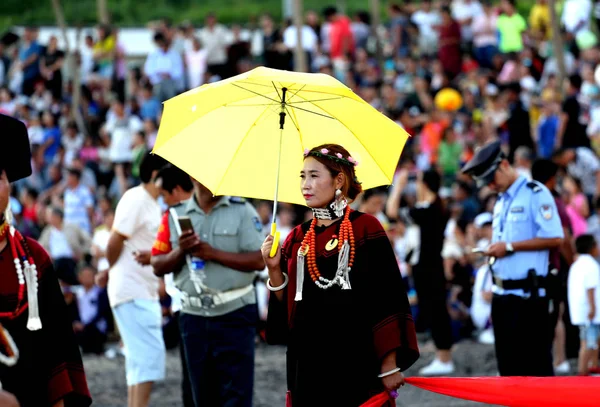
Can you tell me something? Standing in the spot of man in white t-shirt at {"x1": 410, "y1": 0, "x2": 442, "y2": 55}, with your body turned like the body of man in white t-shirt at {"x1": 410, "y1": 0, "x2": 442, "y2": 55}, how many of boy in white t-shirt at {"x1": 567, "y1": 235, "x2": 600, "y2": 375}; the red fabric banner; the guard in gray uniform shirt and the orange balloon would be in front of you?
4

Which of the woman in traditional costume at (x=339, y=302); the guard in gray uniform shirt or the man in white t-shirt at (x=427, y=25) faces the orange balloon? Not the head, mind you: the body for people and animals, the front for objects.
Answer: the man in white t-shirt

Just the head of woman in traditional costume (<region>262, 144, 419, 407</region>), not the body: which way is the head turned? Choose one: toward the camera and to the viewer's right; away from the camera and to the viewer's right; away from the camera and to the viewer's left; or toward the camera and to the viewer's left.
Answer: toward the camera and to the viewer's left

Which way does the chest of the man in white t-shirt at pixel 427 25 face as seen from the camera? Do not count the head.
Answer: toward the camera

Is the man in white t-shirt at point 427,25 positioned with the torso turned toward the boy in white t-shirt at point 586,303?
yes

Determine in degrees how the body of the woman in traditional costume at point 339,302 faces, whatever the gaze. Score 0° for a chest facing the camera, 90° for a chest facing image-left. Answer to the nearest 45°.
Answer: approximately 45°

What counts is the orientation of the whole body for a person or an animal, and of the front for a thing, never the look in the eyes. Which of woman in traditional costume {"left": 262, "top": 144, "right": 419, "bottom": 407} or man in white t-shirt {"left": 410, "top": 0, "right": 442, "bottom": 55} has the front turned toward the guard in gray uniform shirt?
the man in white t-shirt

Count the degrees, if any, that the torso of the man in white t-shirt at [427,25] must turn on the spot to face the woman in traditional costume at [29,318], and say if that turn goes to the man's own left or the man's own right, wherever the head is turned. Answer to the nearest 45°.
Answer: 0° — they already face them

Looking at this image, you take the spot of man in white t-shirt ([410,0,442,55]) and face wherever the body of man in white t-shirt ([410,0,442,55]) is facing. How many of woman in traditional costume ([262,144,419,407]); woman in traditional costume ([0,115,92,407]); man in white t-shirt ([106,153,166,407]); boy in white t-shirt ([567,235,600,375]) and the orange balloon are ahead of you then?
5

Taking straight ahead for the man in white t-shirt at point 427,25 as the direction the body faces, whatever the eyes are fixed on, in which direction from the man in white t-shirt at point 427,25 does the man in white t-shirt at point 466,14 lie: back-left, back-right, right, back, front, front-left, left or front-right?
left

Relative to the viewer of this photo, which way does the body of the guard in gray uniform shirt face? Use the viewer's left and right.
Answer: facing the viewer and to the left of the viewer

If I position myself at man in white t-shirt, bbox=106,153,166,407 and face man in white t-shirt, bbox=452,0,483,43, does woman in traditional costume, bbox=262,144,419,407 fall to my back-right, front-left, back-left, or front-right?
back-right
